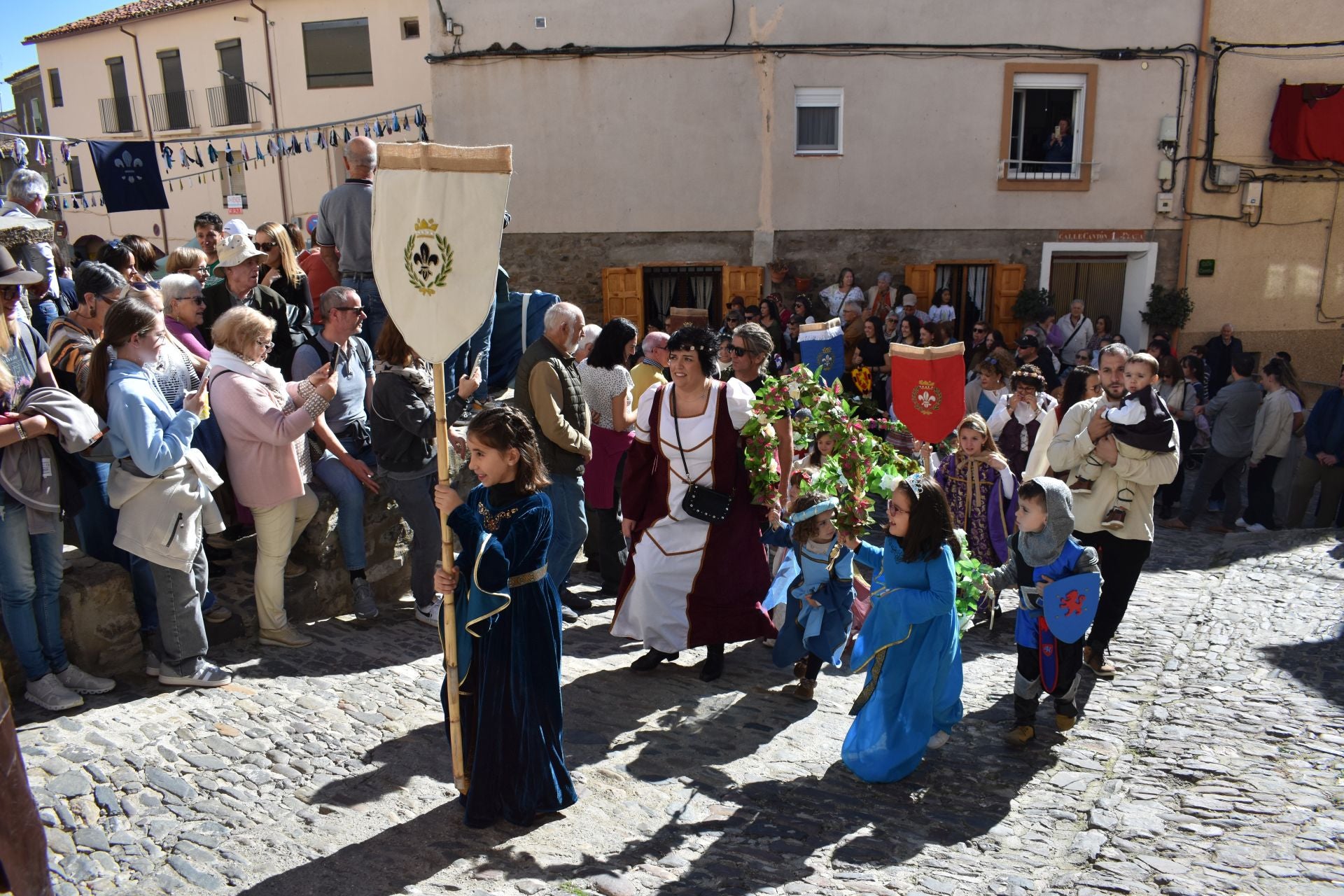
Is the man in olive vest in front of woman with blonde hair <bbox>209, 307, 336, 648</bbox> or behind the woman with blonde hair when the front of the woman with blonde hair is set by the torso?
in front

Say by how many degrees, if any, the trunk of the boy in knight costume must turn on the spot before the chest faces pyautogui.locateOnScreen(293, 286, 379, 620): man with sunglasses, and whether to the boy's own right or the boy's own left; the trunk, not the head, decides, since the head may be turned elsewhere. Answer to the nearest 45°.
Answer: approximately 45° to the boy's own right

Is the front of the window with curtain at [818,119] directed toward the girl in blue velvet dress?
yes

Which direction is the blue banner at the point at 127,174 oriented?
toward the camera

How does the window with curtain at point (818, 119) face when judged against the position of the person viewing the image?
facing the viewer

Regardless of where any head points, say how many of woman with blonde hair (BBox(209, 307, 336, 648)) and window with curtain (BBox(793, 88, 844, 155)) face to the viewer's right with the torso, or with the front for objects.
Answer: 1

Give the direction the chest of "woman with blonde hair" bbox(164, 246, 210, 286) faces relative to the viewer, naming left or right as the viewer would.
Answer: facing to the right of the viewer

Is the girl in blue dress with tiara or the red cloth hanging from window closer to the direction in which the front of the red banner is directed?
the girl in blue dress with tiara

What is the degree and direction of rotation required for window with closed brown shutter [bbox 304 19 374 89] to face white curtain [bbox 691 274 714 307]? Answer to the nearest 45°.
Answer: approximately 45° to its left

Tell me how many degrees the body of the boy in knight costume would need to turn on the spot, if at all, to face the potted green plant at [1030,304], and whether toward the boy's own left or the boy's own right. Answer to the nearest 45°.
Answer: approximately 135° to the boy's own right

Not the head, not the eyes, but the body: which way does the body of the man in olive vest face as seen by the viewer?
to the viewer's right

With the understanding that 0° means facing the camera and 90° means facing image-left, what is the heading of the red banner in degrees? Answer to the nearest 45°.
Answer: approximately 0°

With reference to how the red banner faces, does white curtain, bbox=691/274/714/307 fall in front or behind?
behind

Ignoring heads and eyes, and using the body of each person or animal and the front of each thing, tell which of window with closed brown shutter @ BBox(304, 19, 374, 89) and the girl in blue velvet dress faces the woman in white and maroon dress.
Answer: the window with closed brown shutter

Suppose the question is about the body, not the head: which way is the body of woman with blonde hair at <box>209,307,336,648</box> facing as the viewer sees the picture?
to the viewer's right

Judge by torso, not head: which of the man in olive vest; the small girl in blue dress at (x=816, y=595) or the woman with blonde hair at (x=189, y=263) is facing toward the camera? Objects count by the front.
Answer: the small girl in blue dress

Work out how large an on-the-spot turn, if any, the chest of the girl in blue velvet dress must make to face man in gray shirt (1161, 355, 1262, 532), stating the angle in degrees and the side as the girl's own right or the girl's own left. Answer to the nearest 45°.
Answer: approximately 180°
